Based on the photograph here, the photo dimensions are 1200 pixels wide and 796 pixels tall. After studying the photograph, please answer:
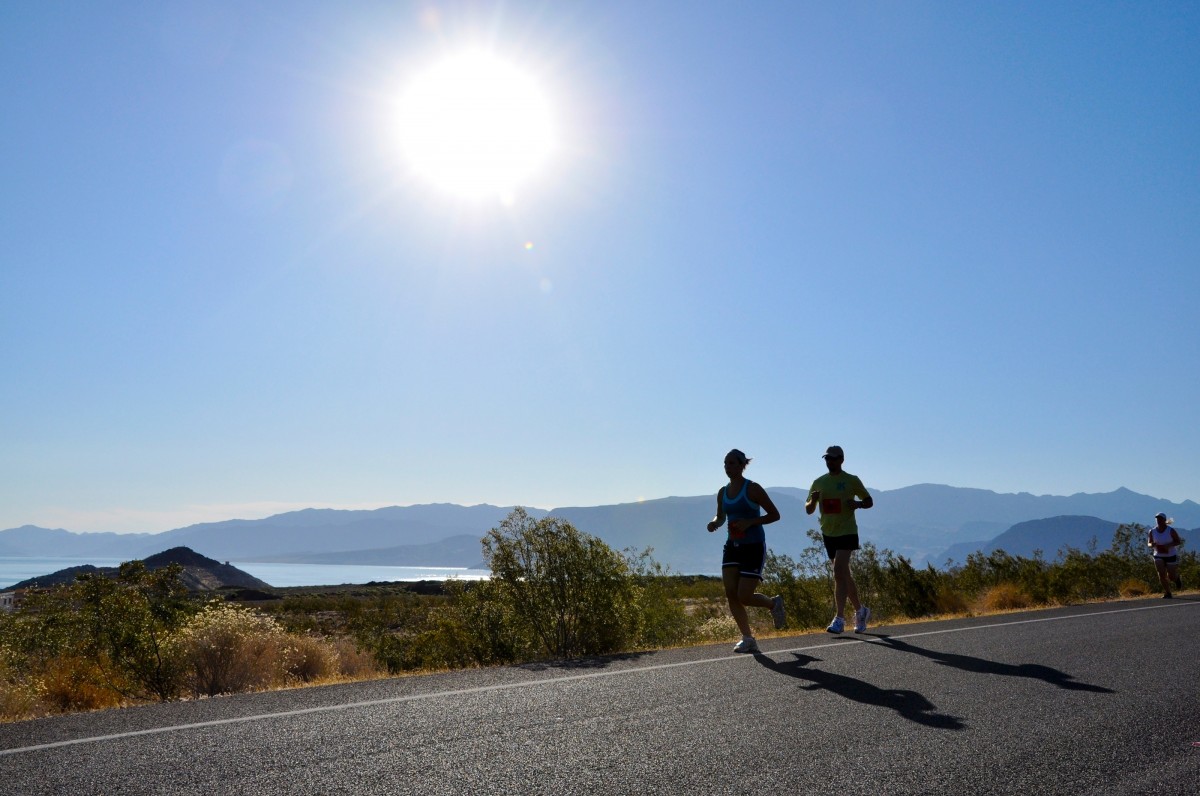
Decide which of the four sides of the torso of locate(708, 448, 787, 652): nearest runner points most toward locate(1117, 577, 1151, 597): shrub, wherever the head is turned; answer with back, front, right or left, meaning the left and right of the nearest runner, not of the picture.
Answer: back

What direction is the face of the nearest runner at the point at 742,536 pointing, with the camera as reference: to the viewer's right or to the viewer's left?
to the viewer's left

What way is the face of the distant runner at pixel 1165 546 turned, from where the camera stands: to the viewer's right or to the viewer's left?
to the viewer's left

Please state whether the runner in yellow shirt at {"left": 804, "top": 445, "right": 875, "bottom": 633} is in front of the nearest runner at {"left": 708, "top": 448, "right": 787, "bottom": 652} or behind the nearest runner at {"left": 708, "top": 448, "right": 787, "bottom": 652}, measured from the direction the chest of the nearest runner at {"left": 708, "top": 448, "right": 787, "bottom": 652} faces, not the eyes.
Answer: behind

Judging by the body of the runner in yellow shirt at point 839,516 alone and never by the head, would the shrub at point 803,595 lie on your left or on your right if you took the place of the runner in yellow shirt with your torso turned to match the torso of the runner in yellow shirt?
on your right

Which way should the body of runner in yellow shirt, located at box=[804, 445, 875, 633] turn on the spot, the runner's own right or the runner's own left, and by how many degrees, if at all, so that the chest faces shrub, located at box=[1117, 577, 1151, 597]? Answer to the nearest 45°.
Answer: approximately 180°

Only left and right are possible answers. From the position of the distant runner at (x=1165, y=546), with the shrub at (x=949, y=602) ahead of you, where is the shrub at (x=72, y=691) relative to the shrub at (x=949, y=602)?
left
